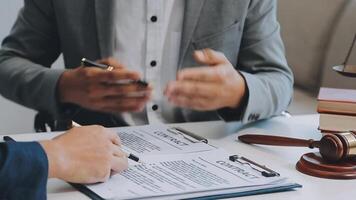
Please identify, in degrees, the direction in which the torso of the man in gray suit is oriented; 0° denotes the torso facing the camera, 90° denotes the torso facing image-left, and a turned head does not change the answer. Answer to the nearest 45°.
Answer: approximately 0°

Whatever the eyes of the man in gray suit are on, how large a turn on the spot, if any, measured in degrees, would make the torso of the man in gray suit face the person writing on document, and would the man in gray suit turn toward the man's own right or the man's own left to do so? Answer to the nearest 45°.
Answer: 0° — they already face them

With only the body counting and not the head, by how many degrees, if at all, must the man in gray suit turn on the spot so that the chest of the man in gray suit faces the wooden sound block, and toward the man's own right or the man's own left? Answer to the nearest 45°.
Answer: approximately 45° to the man's own left

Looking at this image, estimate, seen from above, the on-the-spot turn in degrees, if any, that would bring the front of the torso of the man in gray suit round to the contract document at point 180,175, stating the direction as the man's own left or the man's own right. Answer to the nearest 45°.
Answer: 0° — they already face it

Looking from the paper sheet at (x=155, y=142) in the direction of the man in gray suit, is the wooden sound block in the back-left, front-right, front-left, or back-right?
back-right

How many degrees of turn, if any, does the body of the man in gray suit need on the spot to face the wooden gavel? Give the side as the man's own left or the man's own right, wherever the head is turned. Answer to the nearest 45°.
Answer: approximately 45° to the man's own left
